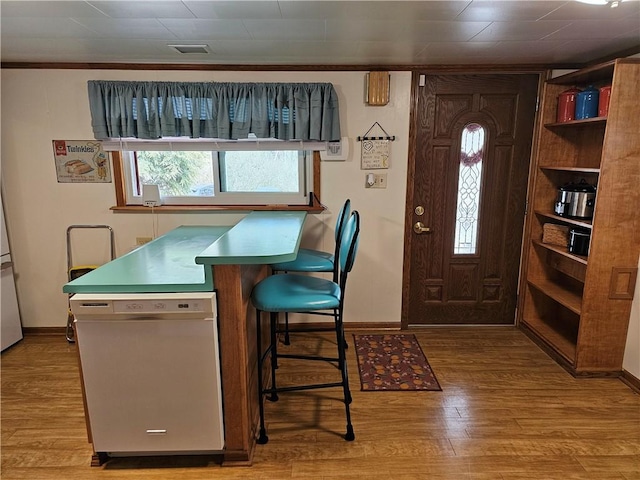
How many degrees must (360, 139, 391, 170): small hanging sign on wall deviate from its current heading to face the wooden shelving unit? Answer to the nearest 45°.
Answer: approximately 90° to its left

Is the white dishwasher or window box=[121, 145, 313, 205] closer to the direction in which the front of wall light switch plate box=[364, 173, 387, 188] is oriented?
the white dishwasher

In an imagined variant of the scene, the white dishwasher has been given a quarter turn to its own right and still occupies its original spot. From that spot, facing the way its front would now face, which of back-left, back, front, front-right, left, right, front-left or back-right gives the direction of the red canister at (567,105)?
back

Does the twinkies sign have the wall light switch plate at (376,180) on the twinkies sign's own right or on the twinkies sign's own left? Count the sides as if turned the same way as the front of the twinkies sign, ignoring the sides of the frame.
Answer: on the twinkies sign's own left

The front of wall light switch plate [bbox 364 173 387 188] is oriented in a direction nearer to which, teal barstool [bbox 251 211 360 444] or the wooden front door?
the teal barstool

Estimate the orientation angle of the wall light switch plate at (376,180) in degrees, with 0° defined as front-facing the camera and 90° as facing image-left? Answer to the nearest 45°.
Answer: approximately 0°

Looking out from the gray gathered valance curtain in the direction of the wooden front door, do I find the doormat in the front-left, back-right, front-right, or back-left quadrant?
front-right

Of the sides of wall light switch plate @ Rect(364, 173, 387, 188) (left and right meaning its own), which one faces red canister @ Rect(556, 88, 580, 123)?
left

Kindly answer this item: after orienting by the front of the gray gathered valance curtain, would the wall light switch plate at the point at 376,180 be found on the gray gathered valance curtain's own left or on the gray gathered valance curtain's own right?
on the gray gathered valance curtain's own left

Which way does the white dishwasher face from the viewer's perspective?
toward the camera

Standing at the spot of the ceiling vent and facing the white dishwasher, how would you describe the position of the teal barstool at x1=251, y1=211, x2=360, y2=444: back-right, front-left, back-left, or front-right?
front-left

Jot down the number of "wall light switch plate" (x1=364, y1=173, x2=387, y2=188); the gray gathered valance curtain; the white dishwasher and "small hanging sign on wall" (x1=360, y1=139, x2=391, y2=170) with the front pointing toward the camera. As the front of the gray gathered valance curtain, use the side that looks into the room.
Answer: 4

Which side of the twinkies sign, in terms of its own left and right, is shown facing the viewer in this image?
front

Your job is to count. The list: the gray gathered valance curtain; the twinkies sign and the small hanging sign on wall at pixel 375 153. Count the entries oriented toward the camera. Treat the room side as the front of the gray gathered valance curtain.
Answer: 3

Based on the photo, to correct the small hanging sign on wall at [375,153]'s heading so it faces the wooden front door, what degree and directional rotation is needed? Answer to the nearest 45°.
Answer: approximately 90° to its left
